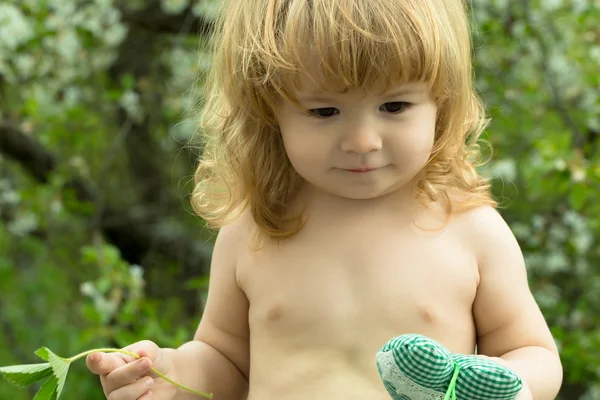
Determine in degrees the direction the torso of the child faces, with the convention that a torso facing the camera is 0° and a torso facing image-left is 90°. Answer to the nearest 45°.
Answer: approximately 0°

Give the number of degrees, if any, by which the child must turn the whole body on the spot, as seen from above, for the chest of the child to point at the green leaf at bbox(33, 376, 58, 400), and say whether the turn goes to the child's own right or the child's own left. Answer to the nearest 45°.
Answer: approximately 45° to the child's own right

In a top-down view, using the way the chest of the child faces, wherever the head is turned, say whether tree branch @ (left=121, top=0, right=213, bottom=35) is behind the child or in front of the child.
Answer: behind

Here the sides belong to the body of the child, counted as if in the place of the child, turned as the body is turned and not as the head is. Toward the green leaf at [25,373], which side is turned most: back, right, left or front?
right
